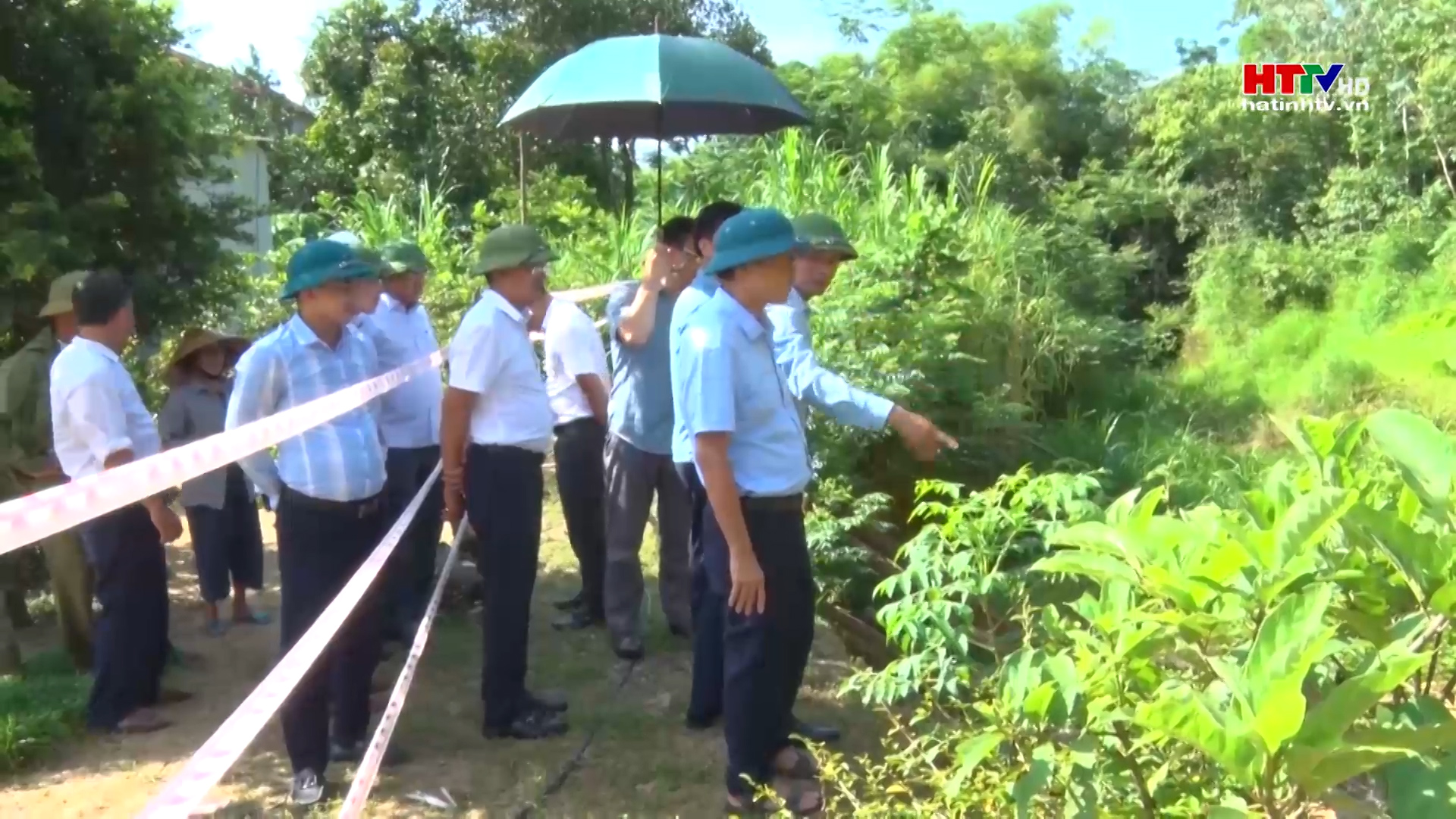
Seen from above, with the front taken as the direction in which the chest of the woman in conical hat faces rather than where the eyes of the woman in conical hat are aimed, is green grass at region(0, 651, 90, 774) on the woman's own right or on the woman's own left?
on the woman's own right

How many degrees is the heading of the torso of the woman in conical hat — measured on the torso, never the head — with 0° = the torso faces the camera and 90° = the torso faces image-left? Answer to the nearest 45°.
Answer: approximately 315°

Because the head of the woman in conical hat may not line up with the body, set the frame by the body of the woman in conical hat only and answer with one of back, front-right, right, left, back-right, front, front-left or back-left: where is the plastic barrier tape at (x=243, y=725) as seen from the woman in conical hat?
front-right

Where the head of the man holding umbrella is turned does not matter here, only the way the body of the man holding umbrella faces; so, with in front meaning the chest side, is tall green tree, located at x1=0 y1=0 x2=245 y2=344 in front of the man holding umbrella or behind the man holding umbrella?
behind
